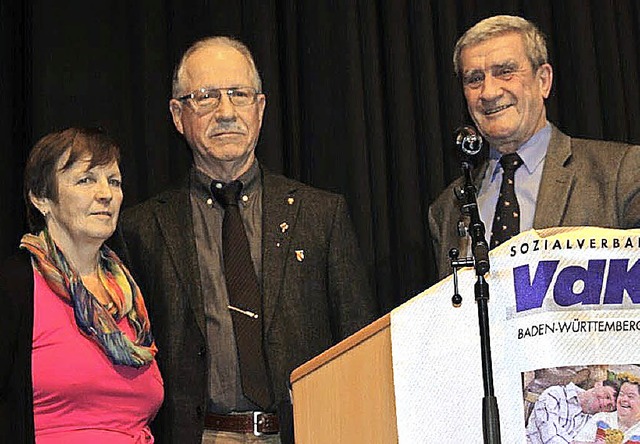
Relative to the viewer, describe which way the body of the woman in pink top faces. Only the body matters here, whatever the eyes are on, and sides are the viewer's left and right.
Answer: facing the viewer and to the right of the viewer

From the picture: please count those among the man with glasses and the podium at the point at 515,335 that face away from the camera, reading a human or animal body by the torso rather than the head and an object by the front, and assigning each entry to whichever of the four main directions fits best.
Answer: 0

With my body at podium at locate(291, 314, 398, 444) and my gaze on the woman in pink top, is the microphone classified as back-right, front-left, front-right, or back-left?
back-right

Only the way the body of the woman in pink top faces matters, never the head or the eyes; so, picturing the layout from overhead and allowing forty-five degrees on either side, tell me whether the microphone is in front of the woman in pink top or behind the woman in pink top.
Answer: in front

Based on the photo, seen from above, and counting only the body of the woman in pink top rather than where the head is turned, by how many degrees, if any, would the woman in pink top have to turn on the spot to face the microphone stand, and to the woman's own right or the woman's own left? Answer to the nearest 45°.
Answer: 0° — they already face it

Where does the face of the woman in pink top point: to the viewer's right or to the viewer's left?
to the viewer's right

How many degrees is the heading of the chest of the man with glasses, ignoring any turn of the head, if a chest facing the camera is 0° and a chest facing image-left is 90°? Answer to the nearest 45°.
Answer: approximately 0°

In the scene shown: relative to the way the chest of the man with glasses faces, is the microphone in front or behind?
in front
